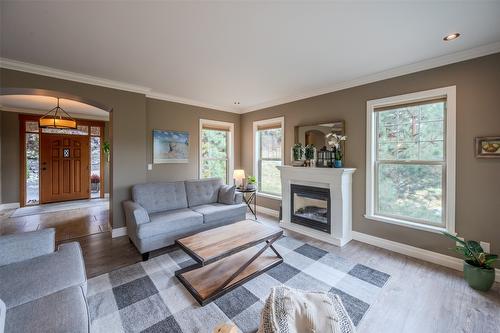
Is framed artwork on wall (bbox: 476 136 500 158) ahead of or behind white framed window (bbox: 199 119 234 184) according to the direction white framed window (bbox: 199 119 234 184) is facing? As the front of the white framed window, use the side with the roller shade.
ahead

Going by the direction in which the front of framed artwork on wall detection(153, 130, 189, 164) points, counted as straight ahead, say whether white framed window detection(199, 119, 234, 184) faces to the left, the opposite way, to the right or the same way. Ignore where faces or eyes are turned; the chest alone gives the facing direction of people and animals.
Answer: the same way

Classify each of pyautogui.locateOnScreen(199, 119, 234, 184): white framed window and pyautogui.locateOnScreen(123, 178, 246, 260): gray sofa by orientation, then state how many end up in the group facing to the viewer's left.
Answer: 0

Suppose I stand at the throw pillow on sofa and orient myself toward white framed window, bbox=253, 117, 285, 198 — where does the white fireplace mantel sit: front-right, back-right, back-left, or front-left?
front-right

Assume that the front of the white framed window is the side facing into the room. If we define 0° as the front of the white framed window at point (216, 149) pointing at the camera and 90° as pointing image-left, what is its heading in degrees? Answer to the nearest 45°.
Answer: approximately 315°

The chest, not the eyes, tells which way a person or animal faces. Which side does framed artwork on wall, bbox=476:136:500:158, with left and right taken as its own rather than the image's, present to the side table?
right

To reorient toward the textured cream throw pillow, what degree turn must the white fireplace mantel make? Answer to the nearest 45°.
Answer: approximately 45° to its left

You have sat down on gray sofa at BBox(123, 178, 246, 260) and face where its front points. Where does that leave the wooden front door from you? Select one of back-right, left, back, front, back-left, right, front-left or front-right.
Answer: back

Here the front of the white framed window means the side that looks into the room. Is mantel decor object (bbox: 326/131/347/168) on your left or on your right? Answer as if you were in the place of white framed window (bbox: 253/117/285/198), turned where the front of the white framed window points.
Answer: on your left

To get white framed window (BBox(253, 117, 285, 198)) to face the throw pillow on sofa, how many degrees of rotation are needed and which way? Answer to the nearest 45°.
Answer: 0° — it already faces it

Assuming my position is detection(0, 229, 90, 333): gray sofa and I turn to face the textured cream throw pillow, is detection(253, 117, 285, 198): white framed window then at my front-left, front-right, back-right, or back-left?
front-left

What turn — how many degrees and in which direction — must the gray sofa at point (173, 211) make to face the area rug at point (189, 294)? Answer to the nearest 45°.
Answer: approximately 45° to its right

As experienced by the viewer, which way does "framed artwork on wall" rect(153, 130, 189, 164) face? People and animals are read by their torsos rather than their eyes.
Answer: facing the viewer and to the right of the viewer

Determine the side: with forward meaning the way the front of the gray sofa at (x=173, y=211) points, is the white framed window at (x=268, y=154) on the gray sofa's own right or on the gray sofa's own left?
on the gray sofa's own left

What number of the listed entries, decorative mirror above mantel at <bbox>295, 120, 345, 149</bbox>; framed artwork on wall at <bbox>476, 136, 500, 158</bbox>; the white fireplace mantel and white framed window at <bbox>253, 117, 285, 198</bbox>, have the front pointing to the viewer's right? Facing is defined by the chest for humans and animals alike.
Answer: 0

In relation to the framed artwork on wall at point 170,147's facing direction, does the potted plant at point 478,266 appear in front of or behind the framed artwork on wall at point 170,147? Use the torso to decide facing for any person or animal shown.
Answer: in front
